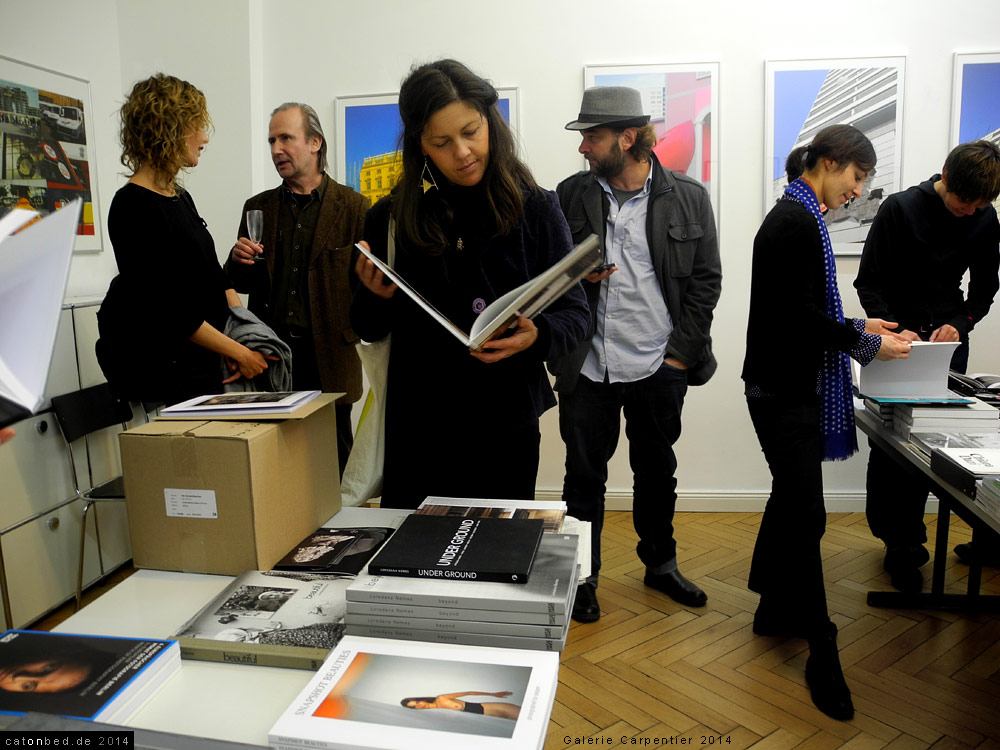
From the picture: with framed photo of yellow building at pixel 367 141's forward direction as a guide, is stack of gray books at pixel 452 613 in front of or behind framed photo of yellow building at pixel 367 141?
in front

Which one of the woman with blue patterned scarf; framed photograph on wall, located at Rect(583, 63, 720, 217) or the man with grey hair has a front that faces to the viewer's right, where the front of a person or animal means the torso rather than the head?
the woman with blue patterned scarf

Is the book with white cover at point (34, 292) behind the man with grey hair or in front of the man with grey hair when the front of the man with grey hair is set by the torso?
in front

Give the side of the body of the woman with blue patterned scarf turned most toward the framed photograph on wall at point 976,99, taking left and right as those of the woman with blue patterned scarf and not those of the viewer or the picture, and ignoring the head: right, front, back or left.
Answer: left

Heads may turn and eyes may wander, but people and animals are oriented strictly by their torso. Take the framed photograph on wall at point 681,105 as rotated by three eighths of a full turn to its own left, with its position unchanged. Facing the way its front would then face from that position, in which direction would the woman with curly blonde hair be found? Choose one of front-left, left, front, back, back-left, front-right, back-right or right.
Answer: back

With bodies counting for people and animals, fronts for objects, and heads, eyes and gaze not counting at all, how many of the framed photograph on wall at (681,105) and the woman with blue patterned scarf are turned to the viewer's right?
1

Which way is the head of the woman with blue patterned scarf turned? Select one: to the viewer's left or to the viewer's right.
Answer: to the viewer's right

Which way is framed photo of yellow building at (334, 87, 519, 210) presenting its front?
toward the camera

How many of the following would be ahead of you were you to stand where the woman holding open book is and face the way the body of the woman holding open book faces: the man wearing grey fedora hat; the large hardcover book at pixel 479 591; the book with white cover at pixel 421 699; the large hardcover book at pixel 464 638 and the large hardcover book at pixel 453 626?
4

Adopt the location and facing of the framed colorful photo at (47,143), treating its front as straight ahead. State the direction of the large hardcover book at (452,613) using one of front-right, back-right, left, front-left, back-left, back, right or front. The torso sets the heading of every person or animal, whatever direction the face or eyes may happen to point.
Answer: front-right

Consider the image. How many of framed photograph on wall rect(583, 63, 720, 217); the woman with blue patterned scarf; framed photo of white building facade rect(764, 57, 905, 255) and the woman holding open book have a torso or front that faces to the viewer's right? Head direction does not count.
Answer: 1

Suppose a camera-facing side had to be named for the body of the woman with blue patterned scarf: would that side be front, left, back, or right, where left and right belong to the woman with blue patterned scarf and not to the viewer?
right

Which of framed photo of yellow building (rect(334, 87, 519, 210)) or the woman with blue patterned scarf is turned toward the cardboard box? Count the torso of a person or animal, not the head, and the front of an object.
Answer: the framed photo of yellow building

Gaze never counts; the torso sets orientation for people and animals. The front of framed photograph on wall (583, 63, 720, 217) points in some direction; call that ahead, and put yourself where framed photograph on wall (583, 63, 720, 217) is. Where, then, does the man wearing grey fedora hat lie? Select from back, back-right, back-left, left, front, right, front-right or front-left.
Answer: front

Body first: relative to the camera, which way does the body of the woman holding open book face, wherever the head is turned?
toward the camera

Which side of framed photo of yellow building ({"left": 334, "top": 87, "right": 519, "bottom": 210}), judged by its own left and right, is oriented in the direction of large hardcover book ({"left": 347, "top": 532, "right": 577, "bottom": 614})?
front
